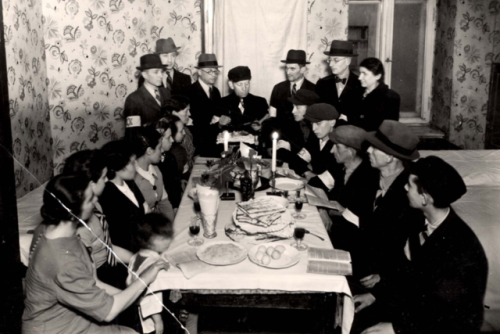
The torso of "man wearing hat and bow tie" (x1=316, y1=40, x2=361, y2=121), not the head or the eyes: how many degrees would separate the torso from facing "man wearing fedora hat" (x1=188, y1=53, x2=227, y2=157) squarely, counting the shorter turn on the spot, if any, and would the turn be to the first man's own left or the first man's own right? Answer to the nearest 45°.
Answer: approximately 45° to the first man's own right

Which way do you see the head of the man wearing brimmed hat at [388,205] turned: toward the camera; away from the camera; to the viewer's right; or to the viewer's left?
to the viewer's left

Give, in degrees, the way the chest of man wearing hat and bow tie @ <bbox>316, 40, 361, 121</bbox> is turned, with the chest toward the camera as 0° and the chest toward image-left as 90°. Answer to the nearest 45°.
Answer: approximately 45°

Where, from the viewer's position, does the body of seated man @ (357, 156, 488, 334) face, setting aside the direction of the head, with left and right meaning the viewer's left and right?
facing to the left of the viewer

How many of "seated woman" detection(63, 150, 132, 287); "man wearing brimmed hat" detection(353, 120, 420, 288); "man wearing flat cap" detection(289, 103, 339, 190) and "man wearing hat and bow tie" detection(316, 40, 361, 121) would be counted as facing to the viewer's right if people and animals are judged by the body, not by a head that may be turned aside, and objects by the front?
1

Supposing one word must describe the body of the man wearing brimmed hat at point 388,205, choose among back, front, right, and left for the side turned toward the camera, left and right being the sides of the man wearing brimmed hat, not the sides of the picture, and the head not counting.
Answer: left

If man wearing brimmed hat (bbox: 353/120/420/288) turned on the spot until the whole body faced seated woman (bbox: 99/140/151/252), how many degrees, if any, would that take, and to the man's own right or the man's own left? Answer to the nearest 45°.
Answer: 0° — they already face them

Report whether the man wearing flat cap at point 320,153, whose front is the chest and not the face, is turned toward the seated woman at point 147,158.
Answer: yes

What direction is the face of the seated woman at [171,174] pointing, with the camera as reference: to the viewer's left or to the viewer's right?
to the viewer's right

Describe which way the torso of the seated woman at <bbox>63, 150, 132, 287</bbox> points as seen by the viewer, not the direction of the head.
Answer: to the viewer's right

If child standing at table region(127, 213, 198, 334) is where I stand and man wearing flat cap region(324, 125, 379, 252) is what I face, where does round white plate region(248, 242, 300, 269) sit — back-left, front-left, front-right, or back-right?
front-right

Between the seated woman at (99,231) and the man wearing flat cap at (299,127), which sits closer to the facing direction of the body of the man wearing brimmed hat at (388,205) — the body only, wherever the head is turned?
the seated woman

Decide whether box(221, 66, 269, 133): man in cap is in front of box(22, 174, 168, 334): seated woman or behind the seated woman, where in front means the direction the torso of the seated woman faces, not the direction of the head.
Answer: in front

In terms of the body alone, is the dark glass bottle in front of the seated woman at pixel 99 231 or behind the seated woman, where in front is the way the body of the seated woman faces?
in front

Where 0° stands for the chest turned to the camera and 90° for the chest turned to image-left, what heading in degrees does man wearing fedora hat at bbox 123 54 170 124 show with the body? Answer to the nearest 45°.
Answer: approximately 315°

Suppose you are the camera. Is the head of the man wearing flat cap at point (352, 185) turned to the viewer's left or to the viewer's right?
to the viewer's left

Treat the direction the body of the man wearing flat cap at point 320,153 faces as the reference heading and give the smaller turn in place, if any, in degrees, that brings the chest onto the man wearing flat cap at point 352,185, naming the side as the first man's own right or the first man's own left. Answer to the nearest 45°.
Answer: approximately 45° to the first man's own left

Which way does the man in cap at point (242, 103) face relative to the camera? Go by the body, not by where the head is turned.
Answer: toward the camera

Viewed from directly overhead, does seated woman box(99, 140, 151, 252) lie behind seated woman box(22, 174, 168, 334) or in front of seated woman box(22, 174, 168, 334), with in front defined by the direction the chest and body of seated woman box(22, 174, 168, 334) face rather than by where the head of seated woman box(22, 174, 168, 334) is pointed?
in front

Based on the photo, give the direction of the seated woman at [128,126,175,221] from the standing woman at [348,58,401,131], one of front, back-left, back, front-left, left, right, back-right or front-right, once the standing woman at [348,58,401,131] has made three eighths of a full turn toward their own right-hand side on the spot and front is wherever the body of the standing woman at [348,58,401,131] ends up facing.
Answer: back-left
